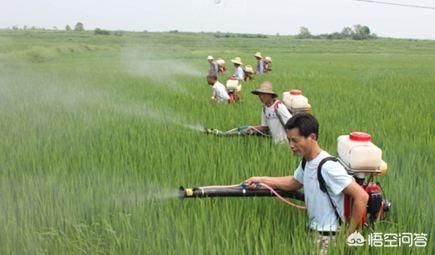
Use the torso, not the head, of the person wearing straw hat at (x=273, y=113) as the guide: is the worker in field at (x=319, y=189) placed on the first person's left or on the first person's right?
on the first person's left

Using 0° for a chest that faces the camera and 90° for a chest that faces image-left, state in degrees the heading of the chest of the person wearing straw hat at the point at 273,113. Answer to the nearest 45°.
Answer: approximately 45°

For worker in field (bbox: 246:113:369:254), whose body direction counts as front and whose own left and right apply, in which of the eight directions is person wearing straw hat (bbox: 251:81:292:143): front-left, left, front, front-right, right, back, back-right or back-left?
back-right
